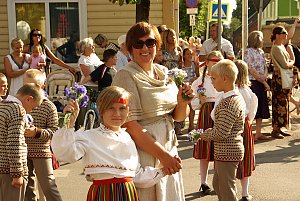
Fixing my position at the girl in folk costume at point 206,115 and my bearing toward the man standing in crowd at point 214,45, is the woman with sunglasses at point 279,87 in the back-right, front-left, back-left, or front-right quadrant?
front-right

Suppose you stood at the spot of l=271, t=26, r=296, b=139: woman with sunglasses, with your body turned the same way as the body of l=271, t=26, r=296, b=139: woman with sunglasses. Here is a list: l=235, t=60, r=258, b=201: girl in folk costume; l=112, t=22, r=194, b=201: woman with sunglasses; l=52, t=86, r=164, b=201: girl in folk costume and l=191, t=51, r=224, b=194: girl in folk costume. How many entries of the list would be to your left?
0

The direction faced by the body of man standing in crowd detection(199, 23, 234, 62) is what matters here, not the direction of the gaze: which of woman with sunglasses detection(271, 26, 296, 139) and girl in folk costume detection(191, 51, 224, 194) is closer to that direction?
the girl in folk costume

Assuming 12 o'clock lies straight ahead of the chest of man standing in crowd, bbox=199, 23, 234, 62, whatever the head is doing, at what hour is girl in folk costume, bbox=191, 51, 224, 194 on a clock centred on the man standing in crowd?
The girl in folk costume is roughly at 12 o'clock from the man standing in crowd.

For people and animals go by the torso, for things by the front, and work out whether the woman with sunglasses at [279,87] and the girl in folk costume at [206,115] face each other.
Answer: no

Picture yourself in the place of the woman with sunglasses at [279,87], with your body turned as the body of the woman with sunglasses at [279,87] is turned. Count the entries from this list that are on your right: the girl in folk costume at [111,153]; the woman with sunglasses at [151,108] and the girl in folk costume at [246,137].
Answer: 3

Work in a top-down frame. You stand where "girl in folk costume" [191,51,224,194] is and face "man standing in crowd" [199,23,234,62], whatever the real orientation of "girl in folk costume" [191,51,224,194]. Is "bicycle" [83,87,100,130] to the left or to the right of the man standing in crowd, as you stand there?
left

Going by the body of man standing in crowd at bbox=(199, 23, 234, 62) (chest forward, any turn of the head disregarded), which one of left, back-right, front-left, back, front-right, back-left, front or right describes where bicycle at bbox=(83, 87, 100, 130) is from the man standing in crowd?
front-right

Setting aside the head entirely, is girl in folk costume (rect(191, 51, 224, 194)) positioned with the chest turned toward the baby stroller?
no

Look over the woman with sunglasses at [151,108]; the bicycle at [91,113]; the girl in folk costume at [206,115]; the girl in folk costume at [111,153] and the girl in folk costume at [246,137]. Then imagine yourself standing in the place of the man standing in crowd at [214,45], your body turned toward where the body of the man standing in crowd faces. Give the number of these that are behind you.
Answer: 0

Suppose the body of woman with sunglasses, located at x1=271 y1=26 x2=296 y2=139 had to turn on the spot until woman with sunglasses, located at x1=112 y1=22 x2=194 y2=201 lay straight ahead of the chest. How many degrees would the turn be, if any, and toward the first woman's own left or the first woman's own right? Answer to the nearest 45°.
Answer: approximately 90° to the first woman's own right

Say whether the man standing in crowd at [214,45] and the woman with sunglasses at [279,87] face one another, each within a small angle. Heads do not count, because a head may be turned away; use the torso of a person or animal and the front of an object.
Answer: no

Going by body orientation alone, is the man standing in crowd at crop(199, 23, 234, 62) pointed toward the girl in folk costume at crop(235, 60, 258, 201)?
yes

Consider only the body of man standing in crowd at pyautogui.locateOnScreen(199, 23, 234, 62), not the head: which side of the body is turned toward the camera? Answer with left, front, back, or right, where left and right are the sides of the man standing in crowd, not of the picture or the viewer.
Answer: front
